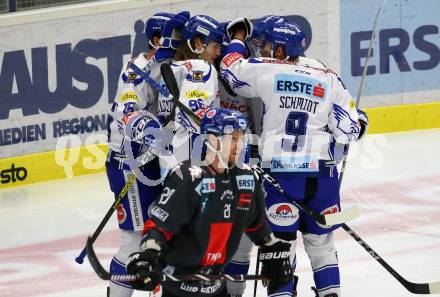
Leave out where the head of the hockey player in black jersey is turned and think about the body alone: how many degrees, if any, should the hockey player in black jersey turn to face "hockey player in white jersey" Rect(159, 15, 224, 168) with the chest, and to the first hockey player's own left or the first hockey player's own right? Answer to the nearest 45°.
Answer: approximately 135° to the first hockey player's own left

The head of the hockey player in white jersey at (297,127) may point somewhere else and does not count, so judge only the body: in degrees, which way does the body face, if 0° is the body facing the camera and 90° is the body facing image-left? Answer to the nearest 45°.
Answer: approximately 180°

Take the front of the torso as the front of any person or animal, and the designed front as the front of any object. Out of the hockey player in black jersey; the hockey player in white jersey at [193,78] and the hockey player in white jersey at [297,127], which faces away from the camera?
the hockey player in white jersey at [297,127]

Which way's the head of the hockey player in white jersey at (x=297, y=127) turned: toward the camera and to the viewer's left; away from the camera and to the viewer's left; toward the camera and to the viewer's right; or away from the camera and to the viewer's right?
away from the camera and to the viewer's left

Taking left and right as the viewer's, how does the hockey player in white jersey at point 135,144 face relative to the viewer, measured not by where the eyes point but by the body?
facing to the right of the viewer
